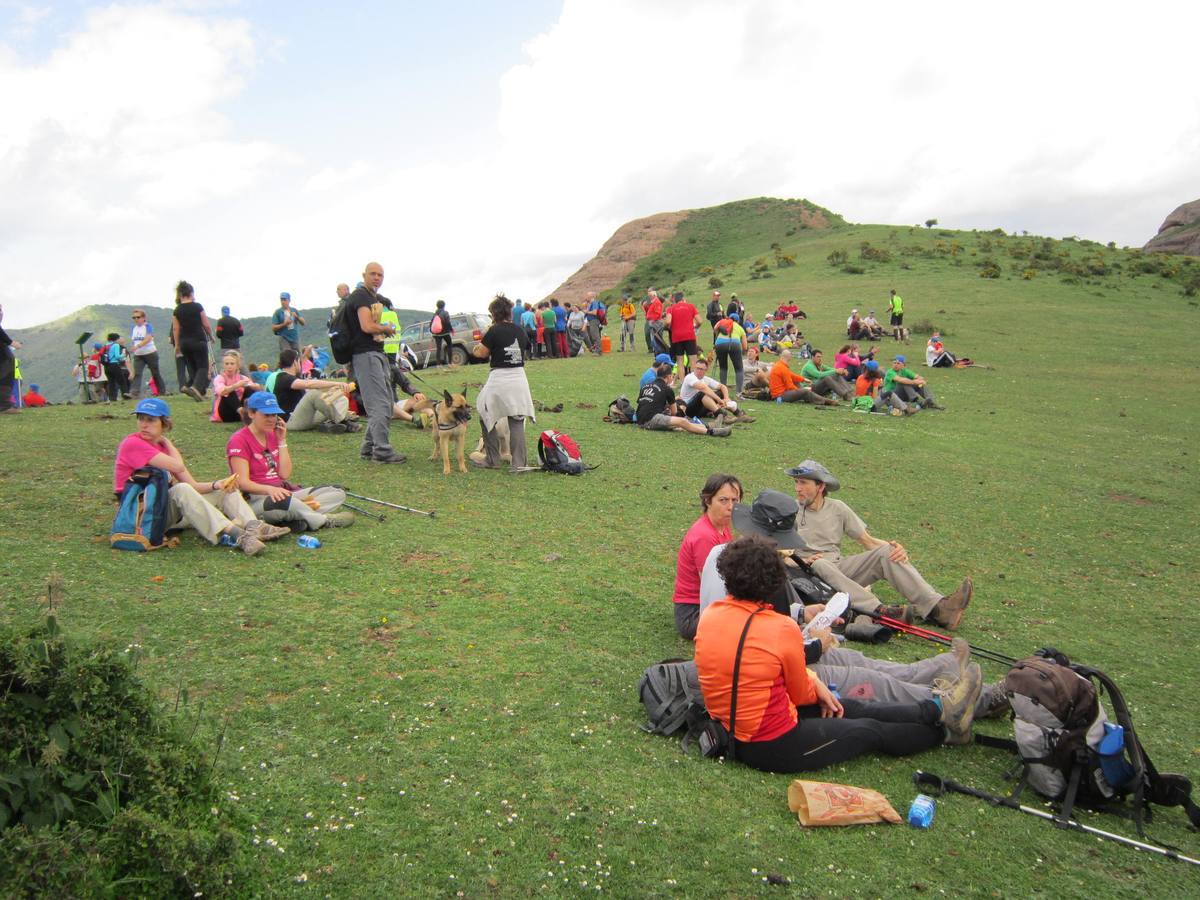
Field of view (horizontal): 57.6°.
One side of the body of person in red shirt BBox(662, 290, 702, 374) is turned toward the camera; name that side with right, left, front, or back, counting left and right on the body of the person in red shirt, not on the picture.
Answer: back

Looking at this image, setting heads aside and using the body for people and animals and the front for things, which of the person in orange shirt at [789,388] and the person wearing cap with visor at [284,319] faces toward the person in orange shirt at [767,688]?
the person wearing cap with visor

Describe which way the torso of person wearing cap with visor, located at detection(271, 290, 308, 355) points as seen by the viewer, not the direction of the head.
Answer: toward the camera

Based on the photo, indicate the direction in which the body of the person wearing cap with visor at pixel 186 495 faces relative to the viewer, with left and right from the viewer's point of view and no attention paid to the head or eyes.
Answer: facing the viewer and to the right of the viewer

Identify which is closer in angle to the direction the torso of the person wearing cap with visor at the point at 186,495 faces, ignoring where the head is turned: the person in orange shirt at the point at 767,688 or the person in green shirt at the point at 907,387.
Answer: the person in orange shirt

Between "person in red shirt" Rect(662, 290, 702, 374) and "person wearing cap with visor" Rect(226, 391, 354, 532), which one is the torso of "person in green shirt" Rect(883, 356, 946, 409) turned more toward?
the person wearing cap with visor

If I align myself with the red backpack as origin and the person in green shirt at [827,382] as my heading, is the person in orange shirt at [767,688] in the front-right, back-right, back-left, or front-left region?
back-right

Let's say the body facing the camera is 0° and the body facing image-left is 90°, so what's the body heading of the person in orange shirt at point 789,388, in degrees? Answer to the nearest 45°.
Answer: approximately 270°

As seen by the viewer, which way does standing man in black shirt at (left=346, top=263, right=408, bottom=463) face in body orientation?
to the viewer's right

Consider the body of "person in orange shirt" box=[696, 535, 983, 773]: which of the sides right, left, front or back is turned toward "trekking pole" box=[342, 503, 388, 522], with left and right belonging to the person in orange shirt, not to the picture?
left

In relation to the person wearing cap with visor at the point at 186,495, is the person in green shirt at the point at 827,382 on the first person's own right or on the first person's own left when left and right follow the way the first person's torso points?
on the first person's own left

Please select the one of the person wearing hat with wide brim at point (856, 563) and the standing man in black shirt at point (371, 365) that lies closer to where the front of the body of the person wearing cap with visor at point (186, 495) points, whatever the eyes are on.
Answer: the person wearing hat with wide brim

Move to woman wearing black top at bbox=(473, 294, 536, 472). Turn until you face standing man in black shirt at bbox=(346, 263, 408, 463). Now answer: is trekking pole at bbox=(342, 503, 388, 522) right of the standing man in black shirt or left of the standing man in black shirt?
left

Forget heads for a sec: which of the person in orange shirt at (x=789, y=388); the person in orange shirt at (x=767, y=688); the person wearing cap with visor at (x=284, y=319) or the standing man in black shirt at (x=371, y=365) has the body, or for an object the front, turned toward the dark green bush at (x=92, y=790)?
the person wearing cap with visor

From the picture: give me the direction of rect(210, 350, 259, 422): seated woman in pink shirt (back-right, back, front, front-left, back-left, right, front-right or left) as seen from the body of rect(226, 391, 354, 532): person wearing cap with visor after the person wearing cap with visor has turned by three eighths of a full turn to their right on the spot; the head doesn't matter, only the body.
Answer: right
